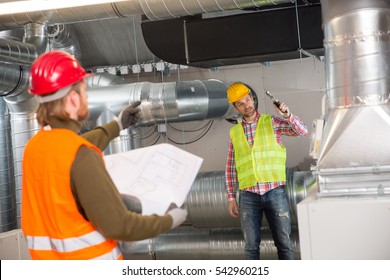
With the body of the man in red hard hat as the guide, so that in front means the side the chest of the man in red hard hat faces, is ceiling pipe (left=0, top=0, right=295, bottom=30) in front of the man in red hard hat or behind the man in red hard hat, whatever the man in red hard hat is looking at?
in front

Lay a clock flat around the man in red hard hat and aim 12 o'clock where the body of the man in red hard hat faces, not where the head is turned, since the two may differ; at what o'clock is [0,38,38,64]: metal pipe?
The metal pipe is roughly at 10 o'clock from the man in red hard hat.

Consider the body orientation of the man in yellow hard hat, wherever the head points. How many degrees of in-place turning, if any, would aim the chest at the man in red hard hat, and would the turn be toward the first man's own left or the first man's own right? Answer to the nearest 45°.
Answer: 0° — they already face them

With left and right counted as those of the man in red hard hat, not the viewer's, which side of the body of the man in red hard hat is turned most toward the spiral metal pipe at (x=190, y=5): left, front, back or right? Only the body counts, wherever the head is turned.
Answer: front

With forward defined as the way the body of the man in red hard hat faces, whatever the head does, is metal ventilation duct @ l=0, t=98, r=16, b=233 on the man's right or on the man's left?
on the man's left

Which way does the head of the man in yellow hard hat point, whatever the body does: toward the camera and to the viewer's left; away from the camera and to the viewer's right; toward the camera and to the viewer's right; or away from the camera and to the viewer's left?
toward the camera and to the viewer's left

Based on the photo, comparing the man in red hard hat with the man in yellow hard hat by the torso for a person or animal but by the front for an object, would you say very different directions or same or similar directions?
very different directions

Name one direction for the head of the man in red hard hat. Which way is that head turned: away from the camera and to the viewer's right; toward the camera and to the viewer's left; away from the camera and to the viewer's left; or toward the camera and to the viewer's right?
away from the camera and to the viewer's right

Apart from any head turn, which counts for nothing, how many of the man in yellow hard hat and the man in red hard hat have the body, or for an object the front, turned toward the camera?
1

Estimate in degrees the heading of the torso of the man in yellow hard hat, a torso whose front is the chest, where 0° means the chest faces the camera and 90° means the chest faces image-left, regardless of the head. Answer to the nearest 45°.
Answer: approximately 0°

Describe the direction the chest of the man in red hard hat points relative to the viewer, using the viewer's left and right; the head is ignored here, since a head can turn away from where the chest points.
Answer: facing away from the viewer and to the right of the viewer

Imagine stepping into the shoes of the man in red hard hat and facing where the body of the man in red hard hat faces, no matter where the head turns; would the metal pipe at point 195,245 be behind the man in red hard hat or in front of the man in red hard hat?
in front
